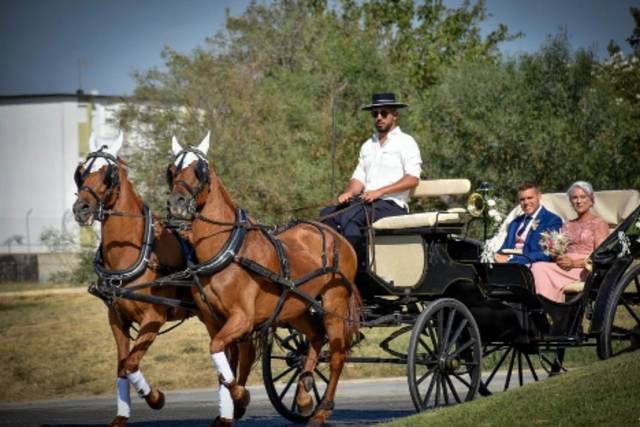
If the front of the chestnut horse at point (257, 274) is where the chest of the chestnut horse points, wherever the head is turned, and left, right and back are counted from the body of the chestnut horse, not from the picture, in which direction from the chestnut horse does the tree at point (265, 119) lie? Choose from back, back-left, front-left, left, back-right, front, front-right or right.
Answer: back-right

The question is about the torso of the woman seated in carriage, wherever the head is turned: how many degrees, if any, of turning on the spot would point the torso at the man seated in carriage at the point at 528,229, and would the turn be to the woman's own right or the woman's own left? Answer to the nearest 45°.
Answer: approximately 45° to the woman's own right

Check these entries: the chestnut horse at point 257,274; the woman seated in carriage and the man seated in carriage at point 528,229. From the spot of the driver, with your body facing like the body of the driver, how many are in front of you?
1

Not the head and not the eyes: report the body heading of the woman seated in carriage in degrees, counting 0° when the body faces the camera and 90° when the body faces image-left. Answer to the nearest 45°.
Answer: approximately 45°

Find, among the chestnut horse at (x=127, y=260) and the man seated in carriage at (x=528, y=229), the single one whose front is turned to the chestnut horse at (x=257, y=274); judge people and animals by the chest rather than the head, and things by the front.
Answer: the man seated in carriage

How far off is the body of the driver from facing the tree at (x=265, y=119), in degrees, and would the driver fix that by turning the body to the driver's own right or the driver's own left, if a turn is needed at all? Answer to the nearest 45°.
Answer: approximately 135° to the driver's own right

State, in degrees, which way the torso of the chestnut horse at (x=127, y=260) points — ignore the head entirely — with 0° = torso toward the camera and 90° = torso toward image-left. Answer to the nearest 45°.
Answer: approximately 45°

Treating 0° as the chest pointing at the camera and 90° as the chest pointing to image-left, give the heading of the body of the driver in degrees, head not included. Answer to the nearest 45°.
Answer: approximately 45°

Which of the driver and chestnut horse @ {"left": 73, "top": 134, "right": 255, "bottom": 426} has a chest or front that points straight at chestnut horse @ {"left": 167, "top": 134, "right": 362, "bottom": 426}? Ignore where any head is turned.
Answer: the driver
